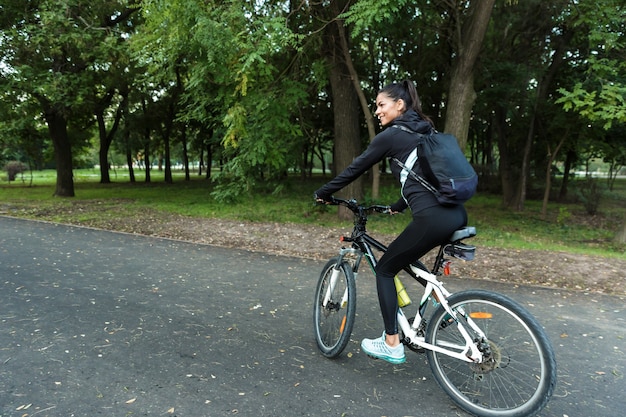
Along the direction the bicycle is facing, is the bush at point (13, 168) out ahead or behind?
ahead

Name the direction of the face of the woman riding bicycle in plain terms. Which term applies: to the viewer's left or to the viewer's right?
to the viewer's left

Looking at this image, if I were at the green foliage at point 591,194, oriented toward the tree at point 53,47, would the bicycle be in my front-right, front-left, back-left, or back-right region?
front-left

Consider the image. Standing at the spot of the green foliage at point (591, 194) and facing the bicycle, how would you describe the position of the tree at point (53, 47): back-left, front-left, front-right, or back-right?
front-right

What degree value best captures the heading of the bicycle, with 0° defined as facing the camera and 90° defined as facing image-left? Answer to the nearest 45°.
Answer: approximately 135°
